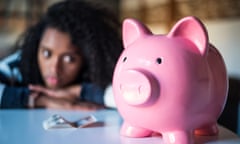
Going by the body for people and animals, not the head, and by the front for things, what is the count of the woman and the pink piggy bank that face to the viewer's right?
0

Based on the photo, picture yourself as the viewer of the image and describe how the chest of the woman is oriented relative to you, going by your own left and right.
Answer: facing the viewer
